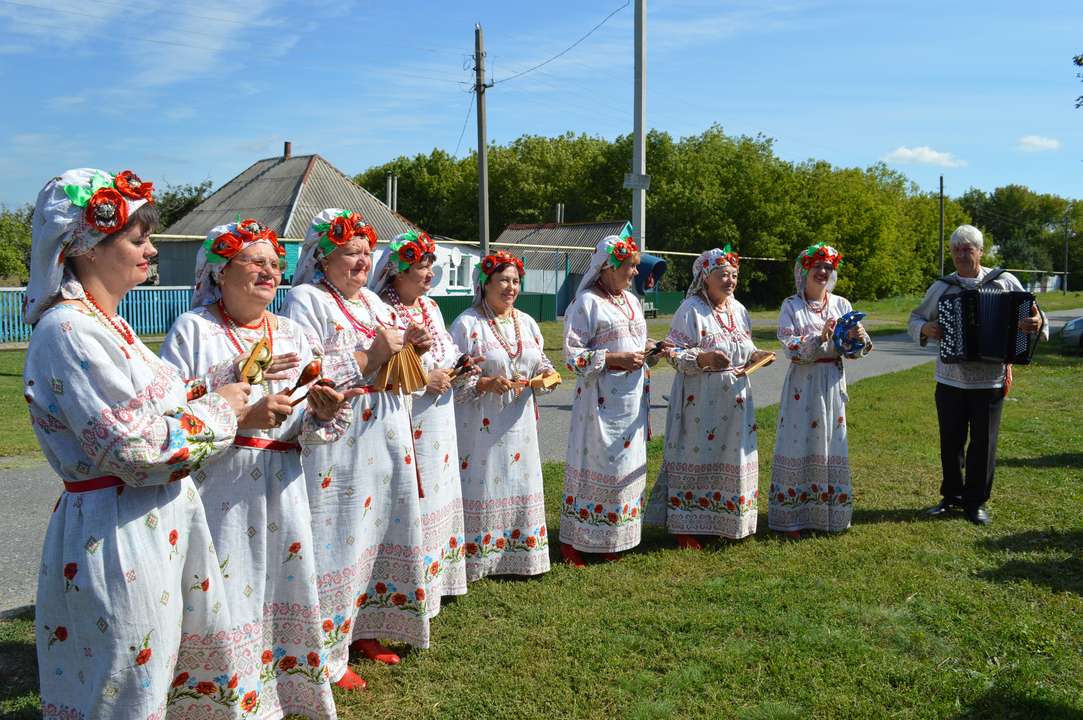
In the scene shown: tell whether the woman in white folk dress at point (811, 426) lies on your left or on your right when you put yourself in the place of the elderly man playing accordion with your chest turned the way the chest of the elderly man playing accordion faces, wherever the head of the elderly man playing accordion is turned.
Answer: on your right

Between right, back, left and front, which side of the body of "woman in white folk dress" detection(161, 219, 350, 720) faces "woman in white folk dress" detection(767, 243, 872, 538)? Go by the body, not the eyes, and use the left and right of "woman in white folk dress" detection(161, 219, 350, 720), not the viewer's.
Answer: left

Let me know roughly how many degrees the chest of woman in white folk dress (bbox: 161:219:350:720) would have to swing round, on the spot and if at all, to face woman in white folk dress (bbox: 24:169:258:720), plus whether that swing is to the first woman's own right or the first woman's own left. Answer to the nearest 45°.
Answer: approximately 90° to the first woman's own right

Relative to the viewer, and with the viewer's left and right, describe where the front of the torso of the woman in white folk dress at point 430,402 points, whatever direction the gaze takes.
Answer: facing the viewer and to the right of the viewer

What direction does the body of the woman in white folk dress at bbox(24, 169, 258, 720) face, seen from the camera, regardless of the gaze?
to the viewer's right

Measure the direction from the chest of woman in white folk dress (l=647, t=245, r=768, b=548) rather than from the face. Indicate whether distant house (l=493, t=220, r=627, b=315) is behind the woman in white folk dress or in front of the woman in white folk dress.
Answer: behind

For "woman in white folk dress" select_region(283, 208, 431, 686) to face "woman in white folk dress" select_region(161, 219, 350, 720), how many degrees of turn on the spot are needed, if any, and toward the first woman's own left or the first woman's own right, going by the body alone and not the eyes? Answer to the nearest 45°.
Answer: approximately 90° to the first woman's own right

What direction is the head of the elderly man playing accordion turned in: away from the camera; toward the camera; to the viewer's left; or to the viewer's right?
toward the camera

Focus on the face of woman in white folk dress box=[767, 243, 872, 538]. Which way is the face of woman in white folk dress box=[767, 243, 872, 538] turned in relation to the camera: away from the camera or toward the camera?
toward the camera

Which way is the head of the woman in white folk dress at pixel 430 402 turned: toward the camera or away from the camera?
toward the camera

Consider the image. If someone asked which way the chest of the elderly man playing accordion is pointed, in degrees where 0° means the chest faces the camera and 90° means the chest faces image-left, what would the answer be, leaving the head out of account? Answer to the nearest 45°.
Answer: approximately 0°

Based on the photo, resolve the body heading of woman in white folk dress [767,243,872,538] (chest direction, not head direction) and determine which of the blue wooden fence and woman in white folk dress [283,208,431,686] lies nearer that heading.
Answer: the woman in white folk dress

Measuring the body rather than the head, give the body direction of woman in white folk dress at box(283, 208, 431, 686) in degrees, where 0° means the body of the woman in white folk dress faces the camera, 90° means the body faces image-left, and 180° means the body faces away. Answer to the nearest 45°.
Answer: approximately 315°

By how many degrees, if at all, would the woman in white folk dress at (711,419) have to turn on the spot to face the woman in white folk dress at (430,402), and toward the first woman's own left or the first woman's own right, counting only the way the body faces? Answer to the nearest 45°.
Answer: approximately 90° to the first woman's own right

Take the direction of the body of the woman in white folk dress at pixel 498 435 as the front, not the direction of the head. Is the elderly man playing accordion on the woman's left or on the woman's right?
on the woman's left

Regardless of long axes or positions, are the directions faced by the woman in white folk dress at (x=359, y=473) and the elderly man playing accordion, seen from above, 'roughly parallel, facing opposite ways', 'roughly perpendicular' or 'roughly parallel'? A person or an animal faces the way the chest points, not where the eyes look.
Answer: roughly perpendicular
